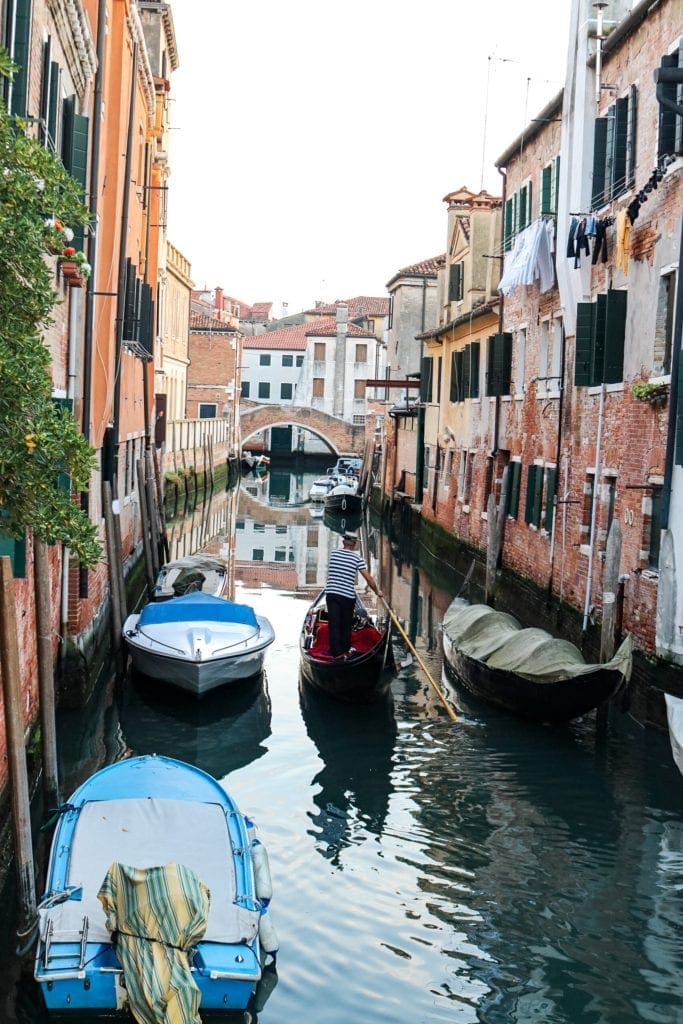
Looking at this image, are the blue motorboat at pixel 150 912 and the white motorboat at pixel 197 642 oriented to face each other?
yes

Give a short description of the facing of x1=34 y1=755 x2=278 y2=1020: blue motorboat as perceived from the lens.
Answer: facing away from the viewer

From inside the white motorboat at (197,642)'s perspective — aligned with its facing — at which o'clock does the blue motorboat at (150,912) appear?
The blue motorboat is roughly at 12 o'clock from the white motorboat.

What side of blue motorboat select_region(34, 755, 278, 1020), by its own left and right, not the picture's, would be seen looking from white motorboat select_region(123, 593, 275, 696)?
front

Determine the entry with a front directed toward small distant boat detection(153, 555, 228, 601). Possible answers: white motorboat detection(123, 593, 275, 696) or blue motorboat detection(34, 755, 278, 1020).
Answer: the blue motorboat

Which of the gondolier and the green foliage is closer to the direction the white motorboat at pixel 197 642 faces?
the green foliage

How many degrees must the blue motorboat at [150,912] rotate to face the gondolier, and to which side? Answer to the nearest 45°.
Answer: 0° — it already faces them

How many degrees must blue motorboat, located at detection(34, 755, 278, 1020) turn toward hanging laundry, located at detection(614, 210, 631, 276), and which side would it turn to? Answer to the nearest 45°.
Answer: approximately 45° to its right

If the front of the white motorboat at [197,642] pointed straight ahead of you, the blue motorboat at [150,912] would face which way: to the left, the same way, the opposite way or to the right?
the opposite way
